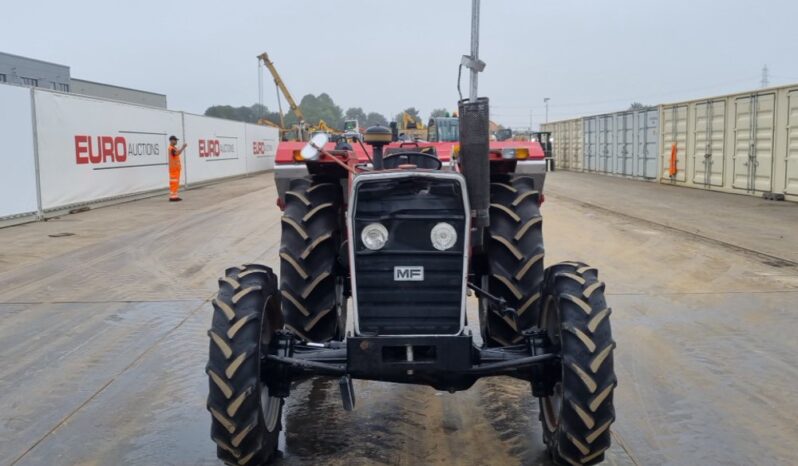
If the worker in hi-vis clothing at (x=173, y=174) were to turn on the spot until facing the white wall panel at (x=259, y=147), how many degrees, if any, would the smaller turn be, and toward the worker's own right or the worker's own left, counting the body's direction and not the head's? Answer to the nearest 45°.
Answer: approximately 90° to the worker's own left

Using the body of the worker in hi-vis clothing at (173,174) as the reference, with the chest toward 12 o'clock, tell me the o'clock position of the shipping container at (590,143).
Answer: The shipping container is roughly at 11 o'clock from the worker in hi-vis clothing.

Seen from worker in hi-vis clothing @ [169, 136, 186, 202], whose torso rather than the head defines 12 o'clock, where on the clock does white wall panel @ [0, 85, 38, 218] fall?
The white wall panel is roughly at 4 o'clock from the worker in hi-vis clothing.

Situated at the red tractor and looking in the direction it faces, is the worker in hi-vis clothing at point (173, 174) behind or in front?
behind

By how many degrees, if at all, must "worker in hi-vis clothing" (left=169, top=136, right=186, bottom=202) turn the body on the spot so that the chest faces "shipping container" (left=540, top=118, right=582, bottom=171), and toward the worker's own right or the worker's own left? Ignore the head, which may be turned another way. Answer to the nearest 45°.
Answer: approximately 45° to the worker's own left

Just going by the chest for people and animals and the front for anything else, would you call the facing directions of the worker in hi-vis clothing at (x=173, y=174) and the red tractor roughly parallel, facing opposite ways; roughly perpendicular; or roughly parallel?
roughly perpendicular

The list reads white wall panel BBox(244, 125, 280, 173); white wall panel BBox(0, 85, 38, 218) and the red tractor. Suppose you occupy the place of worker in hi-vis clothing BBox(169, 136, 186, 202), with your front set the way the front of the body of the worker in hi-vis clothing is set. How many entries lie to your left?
1

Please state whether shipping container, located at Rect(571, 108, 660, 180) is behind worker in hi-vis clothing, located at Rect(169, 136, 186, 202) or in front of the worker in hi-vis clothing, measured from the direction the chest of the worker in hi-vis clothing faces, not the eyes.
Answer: in front

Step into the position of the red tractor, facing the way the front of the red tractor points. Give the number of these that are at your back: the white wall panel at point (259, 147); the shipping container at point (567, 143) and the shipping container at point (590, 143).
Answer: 3

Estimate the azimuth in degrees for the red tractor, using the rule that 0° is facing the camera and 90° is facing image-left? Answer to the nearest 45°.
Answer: approximately 0°

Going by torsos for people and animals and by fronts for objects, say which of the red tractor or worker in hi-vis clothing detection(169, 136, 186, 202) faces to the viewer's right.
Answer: the worker in hi-vis clothing

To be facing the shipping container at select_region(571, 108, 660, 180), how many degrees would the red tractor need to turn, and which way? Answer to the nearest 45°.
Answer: approximately 180°

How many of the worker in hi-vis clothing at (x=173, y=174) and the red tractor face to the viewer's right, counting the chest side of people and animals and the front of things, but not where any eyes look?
1

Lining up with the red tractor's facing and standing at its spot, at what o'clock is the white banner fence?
The white banner fence is roughly at 5 o'clock from the red tractor.

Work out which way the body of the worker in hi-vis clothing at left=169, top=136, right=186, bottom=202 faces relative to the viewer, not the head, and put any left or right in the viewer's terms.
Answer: facing to the right of the viewer
